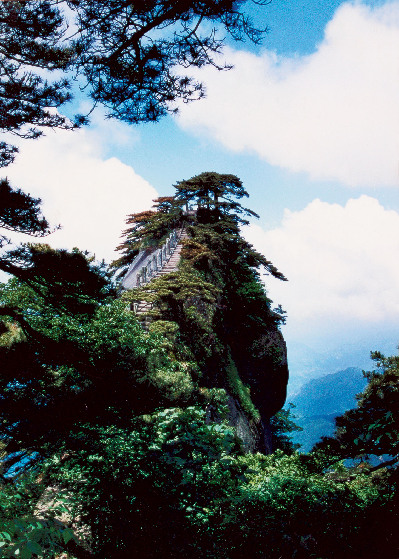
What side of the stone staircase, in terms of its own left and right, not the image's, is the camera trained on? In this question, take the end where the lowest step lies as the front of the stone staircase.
front
